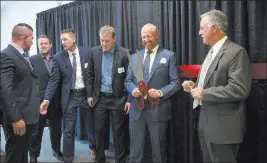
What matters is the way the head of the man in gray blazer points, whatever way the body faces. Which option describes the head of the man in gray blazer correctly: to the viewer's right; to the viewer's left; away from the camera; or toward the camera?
to the viewer's left

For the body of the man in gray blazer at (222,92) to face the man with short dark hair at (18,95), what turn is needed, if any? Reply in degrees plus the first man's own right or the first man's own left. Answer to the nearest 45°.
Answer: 0° — they already face them

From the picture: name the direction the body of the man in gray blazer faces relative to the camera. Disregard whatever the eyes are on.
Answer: to the viewer's left
